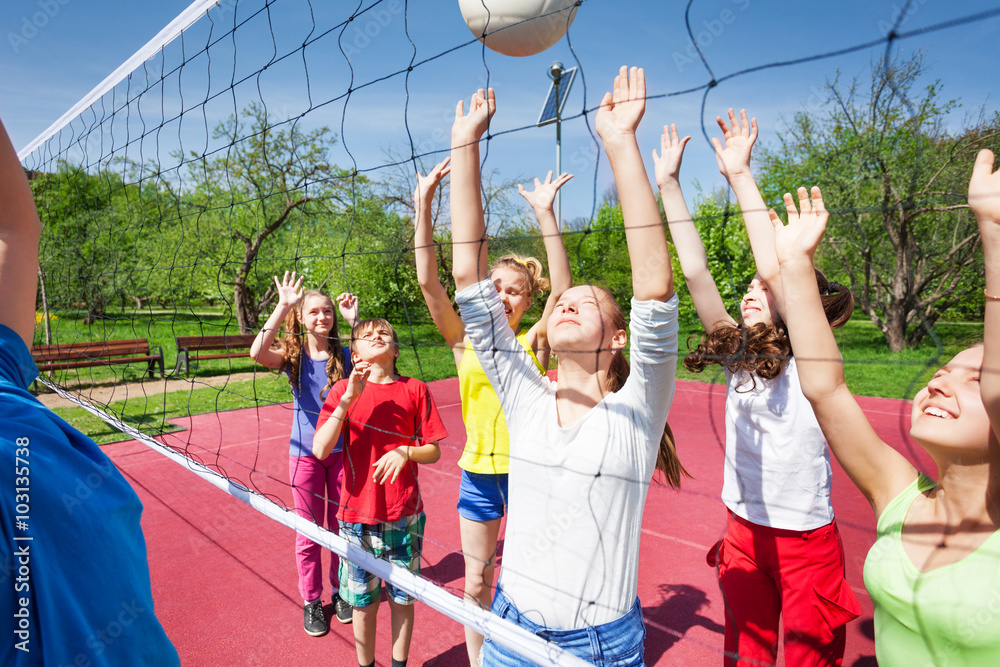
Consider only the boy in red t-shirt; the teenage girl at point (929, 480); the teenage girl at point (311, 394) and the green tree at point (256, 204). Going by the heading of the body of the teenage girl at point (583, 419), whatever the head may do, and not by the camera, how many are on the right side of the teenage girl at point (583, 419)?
3

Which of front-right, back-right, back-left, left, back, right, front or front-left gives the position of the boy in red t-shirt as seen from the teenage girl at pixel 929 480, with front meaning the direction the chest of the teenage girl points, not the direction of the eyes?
front-right

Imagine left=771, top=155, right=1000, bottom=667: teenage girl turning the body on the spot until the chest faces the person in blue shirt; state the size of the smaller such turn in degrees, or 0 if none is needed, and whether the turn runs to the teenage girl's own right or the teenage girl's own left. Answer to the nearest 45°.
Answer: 0° — they already face them

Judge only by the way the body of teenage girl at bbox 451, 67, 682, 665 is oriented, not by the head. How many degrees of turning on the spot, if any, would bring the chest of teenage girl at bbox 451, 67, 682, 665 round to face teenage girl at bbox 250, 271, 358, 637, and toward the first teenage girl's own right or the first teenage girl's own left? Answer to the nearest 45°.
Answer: approximately 90° to the first teenage girl's own right

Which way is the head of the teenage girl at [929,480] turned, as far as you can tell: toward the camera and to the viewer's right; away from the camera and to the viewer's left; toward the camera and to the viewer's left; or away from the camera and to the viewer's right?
toward the camera and to the viewer's left

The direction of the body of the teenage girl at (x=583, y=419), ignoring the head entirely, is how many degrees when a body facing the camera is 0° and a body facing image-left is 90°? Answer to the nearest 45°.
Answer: approximately 45°

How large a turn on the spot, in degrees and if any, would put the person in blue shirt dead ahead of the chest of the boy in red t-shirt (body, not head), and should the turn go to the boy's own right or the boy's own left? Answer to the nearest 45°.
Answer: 0° — they already face them

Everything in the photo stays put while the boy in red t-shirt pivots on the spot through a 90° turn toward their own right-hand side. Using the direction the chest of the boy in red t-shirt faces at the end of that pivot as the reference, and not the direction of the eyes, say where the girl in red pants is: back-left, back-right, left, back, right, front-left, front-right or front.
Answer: back-left

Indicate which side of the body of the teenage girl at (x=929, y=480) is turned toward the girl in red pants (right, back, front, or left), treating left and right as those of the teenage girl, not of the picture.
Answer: right

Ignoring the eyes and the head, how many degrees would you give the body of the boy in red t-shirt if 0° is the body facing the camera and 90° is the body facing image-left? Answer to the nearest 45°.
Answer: approximately 0°

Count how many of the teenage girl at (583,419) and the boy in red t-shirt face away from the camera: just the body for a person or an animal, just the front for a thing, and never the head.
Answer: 0

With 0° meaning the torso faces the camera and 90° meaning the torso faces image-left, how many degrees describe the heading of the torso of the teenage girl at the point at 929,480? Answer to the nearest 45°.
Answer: approximately 45°

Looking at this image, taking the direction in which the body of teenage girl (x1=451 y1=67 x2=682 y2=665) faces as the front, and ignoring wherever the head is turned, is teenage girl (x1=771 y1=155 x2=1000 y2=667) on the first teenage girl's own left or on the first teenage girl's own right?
on the first teenage girl's own left

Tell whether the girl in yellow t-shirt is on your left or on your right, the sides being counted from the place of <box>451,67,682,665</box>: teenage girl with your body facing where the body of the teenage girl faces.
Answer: on your right

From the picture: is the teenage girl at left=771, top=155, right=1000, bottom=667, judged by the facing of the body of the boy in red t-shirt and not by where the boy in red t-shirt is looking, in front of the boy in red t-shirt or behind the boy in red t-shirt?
in front
